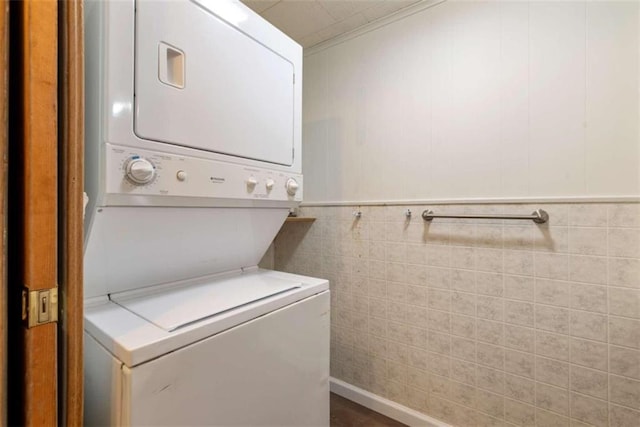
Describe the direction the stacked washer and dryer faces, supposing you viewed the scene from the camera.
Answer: facing the viewer and to the right of the viewer
